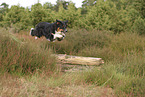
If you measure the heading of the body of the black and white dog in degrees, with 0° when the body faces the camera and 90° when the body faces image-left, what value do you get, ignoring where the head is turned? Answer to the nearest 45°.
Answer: approximately 315°
